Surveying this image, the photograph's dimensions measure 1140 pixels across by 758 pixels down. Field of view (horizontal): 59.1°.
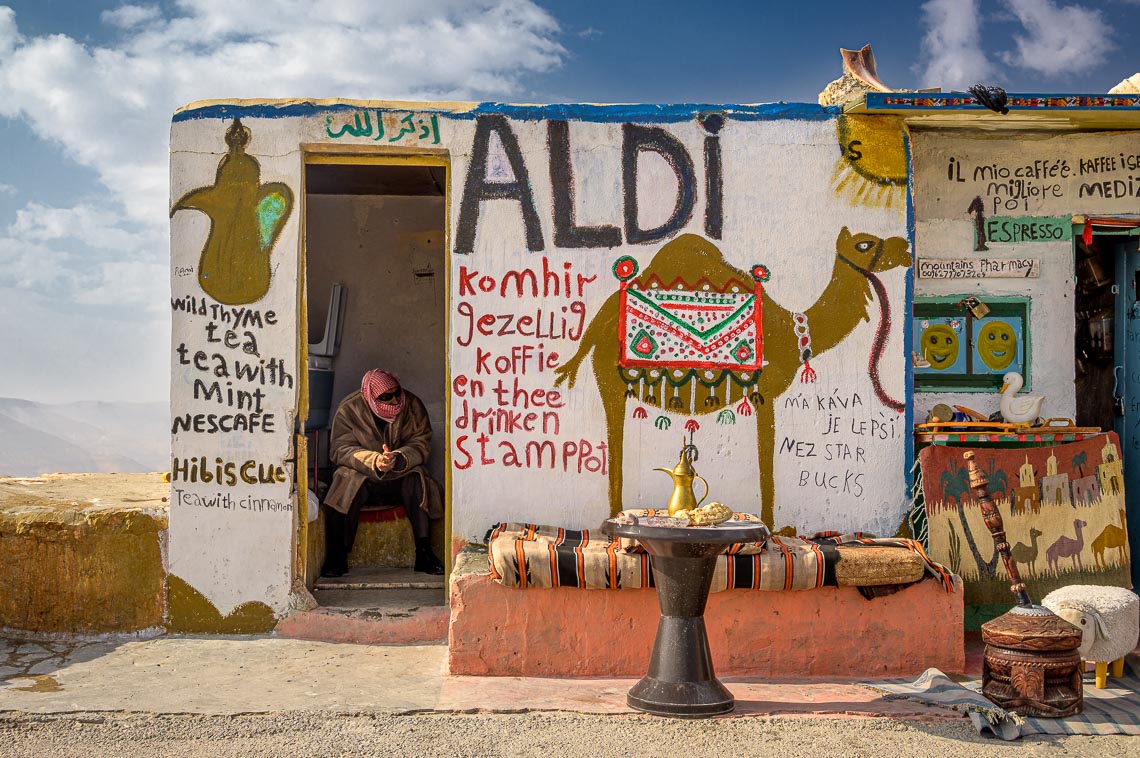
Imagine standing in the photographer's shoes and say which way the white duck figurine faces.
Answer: facing to the left of the viewer

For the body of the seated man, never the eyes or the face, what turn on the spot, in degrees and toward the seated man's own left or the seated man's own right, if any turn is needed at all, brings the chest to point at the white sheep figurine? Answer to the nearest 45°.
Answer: approximately 45° to the seated man's own left

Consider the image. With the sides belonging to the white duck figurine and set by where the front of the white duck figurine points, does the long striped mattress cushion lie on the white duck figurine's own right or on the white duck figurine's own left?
on the white duck figurine's own left

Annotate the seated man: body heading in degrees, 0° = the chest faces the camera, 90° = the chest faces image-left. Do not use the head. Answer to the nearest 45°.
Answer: approximately 0°

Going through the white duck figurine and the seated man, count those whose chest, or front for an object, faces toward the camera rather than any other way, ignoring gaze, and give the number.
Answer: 1

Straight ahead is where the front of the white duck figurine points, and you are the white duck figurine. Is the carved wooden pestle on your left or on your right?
on your left

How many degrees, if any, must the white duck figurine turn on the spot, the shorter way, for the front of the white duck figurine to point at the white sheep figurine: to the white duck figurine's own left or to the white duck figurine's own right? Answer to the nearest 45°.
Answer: approximately 90° to the white duck figurine's own left

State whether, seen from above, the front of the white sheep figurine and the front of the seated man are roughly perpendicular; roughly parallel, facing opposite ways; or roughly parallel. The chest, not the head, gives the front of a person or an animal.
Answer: roughly perpendicular

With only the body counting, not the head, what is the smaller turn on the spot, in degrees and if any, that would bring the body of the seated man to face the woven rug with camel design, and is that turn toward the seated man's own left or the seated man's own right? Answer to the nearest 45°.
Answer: approximately 45° to the seated man's own left

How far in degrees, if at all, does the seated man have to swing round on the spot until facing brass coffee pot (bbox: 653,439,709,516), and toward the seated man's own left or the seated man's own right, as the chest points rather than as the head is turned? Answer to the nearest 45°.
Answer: approximately 45° to the seated man's own left

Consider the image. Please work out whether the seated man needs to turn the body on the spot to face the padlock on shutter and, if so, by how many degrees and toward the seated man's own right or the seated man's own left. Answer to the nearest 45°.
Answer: approximately 90° to the seated man's own left
